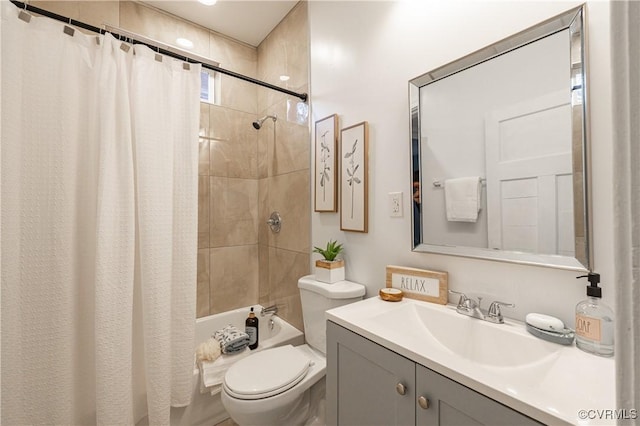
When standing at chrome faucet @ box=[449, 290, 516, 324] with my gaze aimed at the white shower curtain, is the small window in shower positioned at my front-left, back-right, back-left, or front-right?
front-right

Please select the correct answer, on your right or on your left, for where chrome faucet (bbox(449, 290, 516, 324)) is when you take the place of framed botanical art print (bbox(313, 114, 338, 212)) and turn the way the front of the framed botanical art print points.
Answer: on your left

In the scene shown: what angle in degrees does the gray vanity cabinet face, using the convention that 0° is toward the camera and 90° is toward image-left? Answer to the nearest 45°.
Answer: approximately 45°

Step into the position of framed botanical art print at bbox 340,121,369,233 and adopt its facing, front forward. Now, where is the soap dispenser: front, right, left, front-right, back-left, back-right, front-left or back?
left

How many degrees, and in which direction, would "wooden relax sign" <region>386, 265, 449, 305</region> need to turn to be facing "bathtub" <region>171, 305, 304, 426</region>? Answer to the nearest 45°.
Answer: approximately 45° to its right

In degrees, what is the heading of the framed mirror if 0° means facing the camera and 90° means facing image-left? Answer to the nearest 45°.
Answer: approximately 45°

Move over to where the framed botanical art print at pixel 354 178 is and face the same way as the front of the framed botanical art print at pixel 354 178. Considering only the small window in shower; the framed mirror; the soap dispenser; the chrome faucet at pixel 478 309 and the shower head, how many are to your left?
3

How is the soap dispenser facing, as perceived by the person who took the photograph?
facing the viewer and to the left of the viewer

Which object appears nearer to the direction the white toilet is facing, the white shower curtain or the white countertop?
the white shower curtain

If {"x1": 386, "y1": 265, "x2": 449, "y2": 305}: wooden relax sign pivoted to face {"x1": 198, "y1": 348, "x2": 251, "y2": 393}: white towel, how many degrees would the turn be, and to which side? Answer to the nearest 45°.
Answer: approximately 45° to its right

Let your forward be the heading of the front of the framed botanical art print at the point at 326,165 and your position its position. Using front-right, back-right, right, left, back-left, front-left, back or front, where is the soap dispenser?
left

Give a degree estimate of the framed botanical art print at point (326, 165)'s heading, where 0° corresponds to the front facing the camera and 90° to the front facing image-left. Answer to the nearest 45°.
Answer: approximately 45°

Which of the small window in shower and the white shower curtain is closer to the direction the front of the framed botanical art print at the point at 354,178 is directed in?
the white shower curtain
